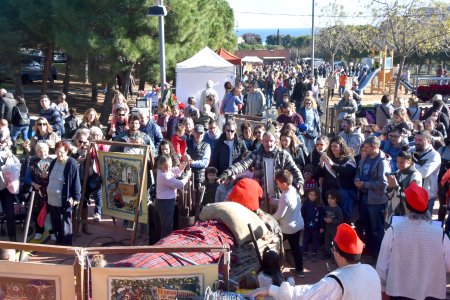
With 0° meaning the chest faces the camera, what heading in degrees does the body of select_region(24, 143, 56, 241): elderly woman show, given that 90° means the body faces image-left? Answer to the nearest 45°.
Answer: approximately 0°

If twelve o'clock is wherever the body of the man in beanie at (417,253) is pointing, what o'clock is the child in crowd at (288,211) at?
The child in crowd is roughly at 11 o'clock from the man in beanie.

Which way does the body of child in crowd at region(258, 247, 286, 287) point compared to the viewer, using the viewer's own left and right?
facing away from the viewer

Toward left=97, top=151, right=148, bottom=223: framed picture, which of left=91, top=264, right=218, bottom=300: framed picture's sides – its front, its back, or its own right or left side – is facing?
back

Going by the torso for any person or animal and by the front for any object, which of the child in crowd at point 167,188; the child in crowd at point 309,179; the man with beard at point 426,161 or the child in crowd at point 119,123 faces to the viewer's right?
the child in crowd at point 167,188

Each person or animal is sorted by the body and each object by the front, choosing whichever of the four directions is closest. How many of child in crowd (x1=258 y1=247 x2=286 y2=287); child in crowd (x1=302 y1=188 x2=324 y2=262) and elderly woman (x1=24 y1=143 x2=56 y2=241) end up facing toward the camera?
2

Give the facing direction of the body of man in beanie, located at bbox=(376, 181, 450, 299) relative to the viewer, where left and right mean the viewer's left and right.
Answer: facing away from the viewer

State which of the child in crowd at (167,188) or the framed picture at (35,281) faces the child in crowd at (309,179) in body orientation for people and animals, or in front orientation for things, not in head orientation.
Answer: the child in crowd at (167,188)
